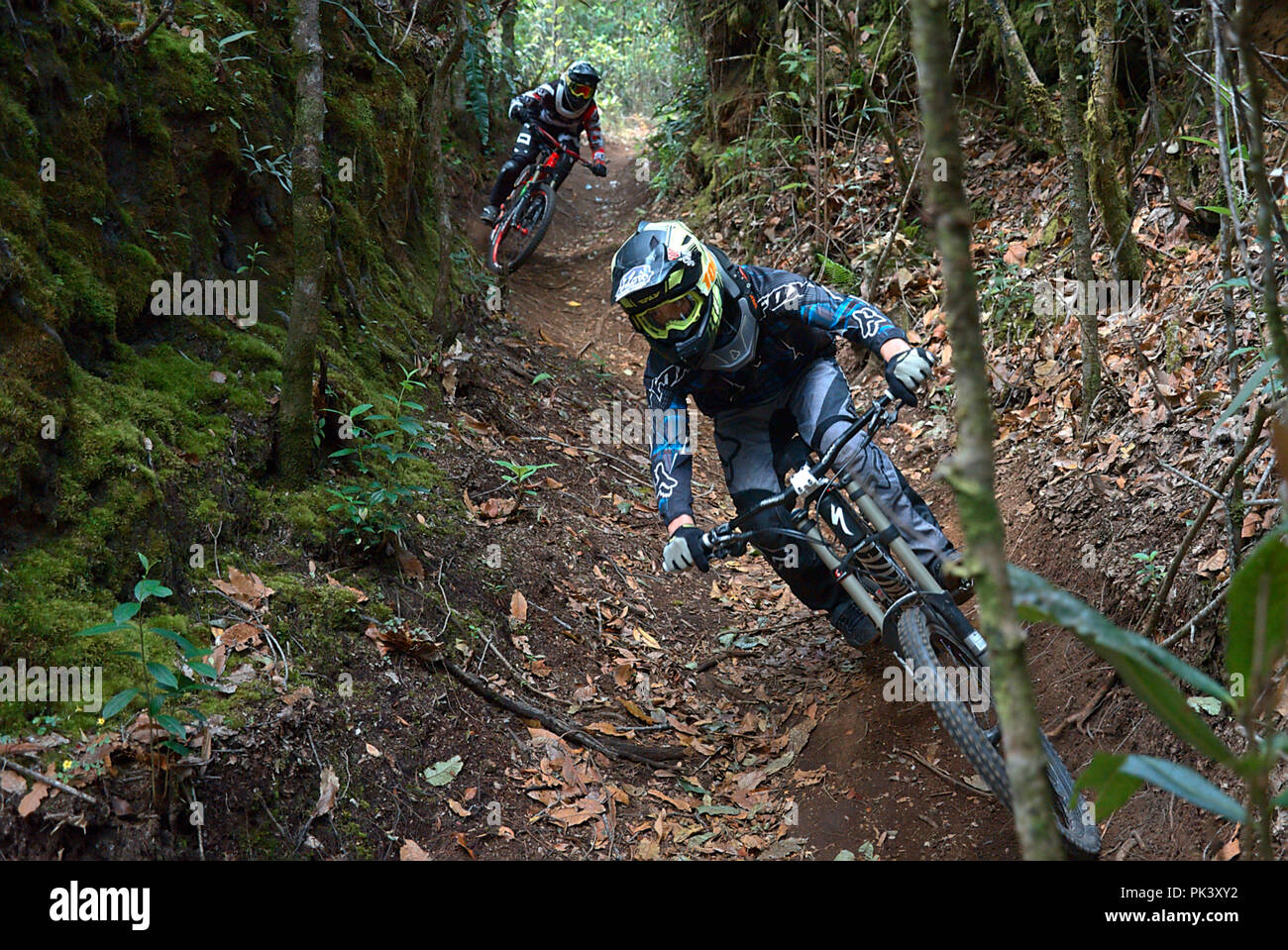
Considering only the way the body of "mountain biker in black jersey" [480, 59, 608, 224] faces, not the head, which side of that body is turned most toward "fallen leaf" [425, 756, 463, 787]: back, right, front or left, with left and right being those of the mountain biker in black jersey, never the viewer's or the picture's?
front

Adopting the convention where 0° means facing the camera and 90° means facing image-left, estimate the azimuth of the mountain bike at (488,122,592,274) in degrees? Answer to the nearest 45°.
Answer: approximately 45°

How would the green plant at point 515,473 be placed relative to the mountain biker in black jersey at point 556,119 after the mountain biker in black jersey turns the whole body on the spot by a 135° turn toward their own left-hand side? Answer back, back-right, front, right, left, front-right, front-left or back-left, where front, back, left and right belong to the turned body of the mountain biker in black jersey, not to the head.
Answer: back-right

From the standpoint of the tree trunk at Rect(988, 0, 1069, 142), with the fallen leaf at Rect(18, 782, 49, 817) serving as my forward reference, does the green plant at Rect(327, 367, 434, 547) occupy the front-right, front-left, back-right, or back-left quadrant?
front-right

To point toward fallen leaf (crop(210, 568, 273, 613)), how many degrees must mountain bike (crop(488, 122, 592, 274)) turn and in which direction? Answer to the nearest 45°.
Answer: approximately 45° to its left

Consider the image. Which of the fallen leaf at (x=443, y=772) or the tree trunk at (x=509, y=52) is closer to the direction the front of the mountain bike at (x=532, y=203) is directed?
the fallen leaf

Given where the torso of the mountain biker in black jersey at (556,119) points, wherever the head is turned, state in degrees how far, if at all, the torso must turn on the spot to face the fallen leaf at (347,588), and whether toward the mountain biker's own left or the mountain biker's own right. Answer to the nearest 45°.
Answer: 0° — they already face it

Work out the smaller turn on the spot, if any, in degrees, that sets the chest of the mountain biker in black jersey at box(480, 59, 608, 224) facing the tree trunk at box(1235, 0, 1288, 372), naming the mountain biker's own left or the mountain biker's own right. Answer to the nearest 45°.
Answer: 0° — they already face it

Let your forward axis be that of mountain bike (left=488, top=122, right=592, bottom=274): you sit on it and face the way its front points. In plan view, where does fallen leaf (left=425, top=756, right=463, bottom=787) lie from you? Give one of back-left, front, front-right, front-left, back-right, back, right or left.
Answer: front-left

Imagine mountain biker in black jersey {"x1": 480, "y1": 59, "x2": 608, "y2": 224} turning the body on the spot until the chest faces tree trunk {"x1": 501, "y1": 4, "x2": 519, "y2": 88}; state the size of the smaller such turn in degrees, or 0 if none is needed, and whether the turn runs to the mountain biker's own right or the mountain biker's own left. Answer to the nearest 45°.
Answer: approximately 180°

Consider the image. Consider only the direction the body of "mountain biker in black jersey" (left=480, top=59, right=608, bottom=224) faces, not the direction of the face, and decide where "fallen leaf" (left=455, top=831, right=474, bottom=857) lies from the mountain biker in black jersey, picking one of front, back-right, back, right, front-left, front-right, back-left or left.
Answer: front

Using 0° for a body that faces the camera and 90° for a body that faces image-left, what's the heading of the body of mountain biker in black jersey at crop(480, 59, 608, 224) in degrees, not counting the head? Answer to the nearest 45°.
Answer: approximately 0°

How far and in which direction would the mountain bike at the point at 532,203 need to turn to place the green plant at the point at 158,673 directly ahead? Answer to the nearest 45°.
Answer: approximately 45° to its left

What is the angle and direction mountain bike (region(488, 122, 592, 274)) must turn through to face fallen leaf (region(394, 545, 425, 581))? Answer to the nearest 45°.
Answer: approximately 45° to its left

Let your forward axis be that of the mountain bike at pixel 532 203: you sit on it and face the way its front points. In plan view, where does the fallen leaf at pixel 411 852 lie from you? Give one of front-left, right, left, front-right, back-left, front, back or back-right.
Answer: front-left

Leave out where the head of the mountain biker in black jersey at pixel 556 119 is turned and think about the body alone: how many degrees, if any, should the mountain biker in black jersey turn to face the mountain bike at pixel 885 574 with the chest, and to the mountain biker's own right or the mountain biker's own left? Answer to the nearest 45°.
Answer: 0° — they already face it
